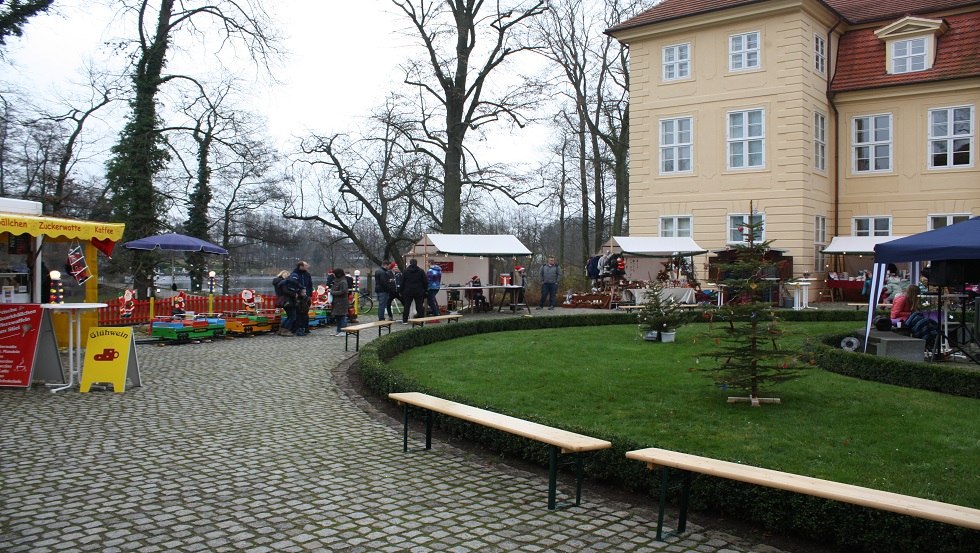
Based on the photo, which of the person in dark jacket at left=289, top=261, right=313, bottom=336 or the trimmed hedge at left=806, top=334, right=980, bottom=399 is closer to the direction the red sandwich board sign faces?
the trimmed hedge

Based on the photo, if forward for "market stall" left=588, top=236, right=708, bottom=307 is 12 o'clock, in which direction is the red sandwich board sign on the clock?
The red sandwich board sign is roughly at 1 o'clock from the market stall.

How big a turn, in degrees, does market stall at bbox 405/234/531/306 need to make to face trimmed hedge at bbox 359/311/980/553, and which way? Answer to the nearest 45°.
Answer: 0° — it already faces it

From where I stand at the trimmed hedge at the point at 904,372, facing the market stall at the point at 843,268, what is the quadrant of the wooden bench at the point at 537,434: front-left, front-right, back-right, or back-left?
back-left

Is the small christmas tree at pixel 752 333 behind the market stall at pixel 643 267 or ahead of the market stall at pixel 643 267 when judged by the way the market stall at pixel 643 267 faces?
ahead

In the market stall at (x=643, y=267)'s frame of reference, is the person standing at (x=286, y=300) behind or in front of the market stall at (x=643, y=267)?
in front

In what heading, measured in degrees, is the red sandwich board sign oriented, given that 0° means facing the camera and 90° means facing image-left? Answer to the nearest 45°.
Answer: approximately 0°

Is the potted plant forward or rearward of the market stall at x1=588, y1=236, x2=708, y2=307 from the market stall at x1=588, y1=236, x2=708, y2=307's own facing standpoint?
forward

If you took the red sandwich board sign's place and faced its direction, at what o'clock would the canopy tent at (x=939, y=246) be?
The canopy tent is roughly at 10 o'clock from the red sandwich board sign.

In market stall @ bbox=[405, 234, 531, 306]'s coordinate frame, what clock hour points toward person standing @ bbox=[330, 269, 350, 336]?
The person standing is roughly at 1 o'clock from the market stall.

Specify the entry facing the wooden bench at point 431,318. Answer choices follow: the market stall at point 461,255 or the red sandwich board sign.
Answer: the market stall
